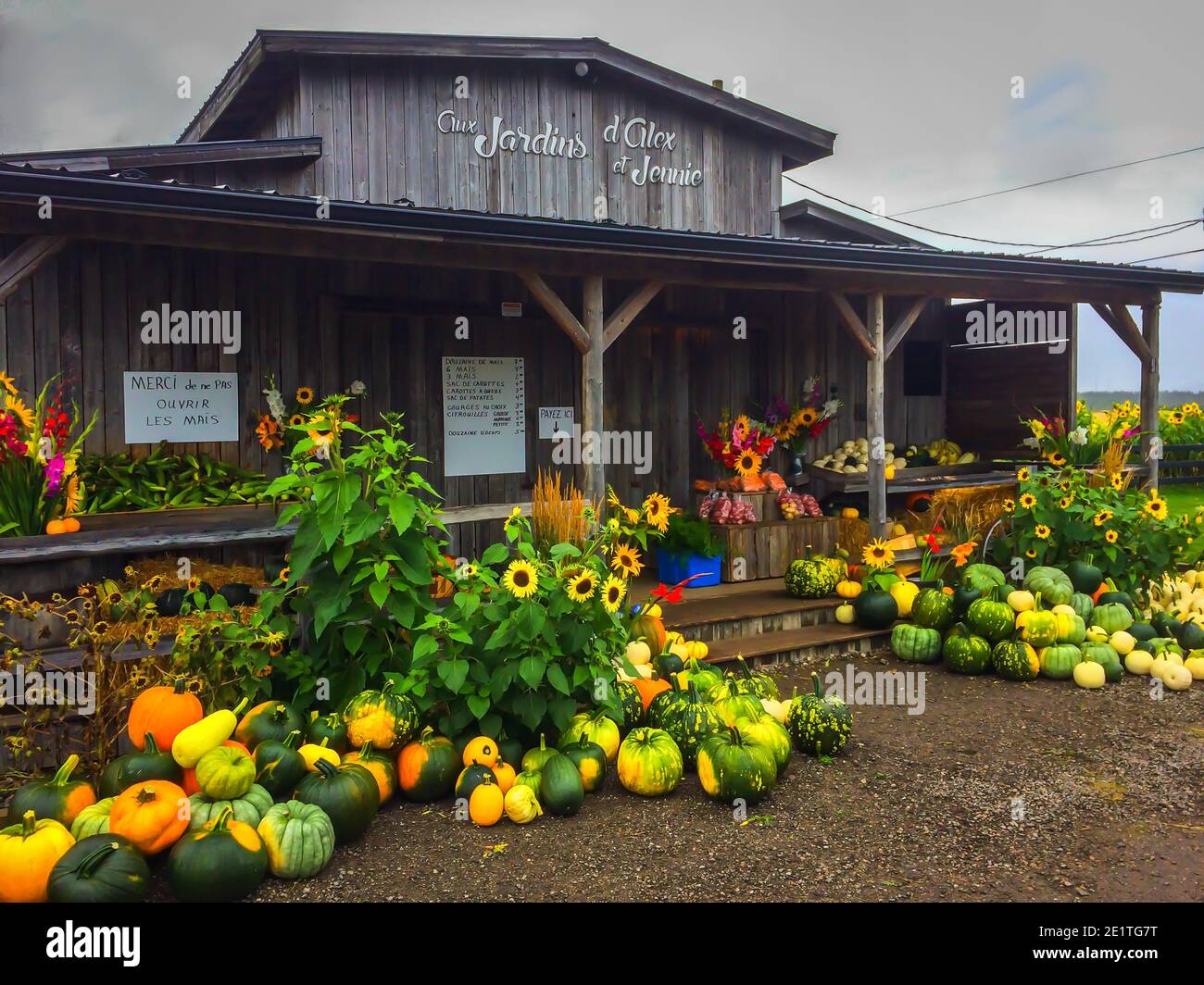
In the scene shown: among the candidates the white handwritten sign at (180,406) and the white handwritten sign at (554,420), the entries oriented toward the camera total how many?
2

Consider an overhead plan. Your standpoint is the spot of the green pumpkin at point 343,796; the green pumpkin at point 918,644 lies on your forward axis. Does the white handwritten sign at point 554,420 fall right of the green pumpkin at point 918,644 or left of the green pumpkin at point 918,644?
left

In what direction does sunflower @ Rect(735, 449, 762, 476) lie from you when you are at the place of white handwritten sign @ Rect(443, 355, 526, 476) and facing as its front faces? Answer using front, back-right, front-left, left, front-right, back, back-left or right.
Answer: left

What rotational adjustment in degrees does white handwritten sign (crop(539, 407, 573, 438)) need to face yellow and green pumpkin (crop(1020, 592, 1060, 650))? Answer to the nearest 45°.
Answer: approximately 45° to its left

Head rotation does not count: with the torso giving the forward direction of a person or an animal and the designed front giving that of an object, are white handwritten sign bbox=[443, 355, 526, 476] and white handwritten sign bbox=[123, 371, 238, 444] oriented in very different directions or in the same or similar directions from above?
same or similar directions

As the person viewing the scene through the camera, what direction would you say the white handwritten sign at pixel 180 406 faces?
facing the viewer

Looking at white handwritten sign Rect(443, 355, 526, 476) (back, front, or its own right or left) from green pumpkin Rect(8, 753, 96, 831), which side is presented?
front

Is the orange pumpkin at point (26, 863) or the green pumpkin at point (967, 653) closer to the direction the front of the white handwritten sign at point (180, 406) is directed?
the orange pumpkin

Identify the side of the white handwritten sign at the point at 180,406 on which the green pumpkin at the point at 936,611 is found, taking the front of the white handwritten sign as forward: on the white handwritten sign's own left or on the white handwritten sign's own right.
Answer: on the white handwritten sign's own left

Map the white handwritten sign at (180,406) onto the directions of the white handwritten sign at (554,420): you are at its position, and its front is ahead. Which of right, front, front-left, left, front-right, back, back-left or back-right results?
front-right

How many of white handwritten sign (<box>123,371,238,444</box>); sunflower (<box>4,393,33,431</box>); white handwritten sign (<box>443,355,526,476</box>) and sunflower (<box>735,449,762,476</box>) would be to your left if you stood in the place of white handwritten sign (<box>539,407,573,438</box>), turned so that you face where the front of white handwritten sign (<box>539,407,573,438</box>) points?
1

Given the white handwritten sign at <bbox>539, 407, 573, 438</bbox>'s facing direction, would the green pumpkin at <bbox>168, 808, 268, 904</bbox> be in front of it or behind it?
in front

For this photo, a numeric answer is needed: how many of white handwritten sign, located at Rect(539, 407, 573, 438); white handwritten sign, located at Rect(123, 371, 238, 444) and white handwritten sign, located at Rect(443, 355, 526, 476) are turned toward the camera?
3

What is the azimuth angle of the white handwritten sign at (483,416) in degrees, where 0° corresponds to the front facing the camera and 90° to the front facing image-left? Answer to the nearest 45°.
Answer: approximately 0°

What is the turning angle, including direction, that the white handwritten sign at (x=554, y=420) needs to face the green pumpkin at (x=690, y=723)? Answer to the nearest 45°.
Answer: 0° — it already faces it
